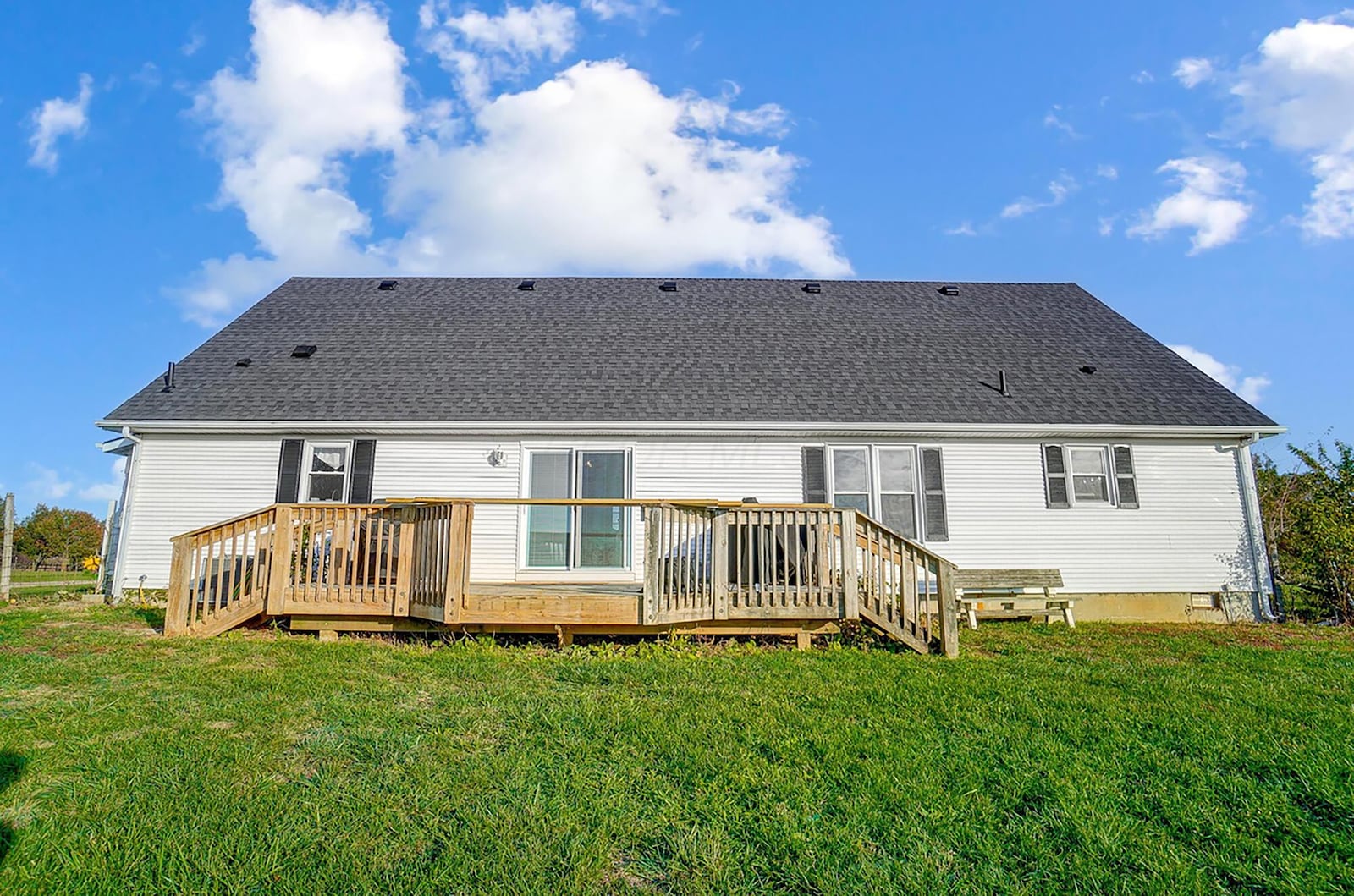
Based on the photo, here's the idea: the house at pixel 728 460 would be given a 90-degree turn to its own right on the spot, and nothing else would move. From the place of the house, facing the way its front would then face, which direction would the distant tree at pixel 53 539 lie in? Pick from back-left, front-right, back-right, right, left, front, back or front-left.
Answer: back-left

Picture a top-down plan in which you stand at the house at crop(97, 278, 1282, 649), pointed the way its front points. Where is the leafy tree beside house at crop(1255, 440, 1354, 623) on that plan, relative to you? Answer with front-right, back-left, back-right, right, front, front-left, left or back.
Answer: right

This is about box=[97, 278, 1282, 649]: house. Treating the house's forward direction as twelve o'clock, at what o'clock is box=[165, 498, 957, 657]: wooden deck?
The wooden deck is roughly at 7 o'clock from the house.

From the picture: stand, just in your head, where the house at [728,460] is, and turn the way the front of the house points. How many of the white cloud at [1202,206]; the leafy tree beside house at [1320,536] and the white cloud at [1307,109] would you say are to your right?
3

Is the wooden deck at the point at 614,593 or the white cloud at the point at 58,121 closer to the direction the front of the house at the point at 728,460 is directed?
the white cloud

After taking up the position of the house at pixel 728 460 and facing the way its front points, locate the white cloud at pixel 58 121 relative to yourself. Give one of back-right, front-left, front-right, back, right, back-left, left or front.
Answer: left

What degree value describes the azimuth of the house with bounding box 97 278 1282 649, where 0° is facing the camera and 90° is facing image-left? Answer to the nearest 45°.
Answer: approximately 180°

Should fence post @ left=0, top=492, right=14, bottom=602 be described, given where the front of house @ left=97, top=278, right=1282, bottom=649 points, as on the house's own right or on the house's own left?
on the house's own left
